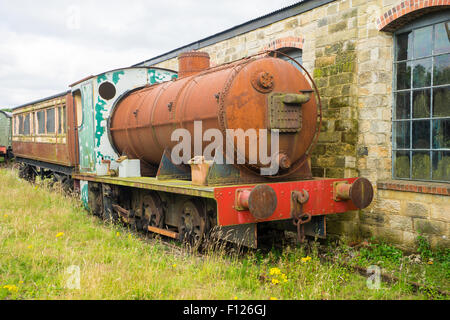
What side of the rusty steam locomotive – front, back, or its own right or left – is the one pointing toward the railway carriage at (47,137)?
back

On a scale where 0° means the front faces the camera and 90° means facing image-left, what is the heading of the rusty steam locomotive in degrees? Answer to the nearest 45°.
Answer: approximately 315°

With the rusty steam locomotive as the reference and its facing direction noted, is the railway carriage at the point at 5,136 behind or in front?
behind

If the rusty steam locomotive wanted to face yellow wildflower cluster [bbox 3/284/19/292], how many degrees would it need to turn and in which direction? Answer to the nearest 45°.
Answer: approximately 90° to its right
